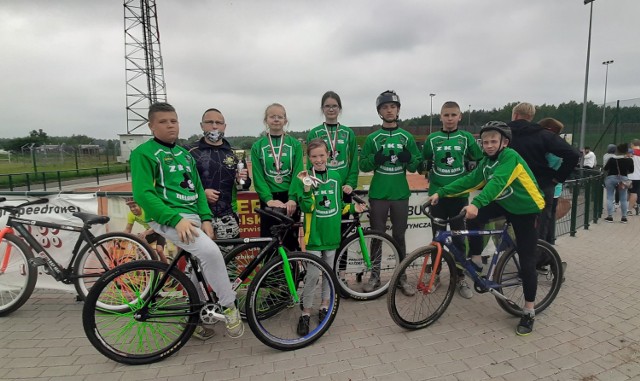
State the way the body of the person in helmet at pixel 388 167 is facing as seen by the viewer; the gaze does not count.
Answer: toward the camera

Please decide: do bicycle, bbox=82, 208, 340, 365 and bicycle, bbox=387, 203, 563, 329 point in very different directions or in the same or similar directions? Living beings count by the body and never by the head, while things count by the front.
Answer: very different directions

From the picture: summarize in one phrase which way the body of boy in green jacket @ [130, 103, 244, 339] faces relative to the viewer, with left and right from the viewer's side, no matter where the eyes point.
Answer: facing the viewer and to the right of the viewer

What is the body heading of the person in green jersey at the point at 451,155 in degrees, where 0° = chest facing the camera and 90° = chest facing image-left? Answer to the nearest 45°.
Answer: approximately 0°

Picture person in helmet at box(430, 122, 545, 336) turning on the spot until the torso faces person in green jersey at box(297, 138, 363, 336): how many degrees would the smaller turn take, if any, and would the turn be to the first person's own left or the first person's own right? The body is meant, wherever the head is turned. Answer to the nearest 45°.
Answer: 0° — they already face them

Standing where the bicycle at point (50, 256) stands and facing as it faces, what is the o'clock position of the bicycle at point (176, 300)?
the bicycle at point (176, 300) is roughly at 8 o'clock from the bicycle at point (50, 256).

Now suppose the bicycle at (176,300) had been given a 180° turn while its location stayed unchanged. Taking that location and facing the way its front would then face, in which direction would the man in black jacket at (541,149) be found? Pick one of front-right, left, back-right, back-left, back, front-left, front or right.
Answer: back

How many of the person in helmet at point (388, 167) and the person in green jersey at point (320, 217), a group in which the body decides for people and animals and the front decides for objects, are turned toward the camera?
2

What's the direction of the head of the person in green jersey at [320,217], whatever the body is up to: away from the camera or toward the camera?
toward the camera

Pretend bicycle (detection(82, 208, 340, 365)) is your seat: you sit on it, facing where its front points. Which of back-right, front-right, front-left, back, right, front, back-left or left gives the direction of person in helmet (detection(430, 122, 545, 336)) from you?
front

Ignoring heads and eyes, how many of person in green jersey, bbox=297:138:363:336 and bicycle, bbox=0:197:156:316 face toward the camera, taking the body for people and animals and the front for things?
1

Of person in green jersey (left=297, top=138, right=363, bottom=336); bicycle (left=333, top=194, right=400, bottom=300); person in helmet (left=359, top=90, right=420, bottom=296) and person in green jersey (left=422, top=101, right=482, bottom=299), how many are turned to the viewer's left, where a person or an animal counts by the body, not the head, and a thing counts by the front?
0

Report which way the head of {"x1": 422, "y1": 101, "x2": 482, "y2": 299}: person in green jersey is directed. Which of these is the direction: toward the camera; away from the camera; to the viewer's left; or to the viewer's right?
toward the camera

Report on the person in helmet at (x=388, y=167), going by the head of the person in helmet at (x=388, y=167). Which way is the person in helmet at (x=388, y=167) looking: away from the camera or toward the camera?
toward the camera

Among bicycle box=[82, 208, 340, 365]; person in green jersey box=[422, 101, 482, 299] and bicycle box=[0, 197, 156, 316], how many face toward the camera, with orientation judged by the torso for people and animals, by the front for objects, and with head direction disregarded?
1
